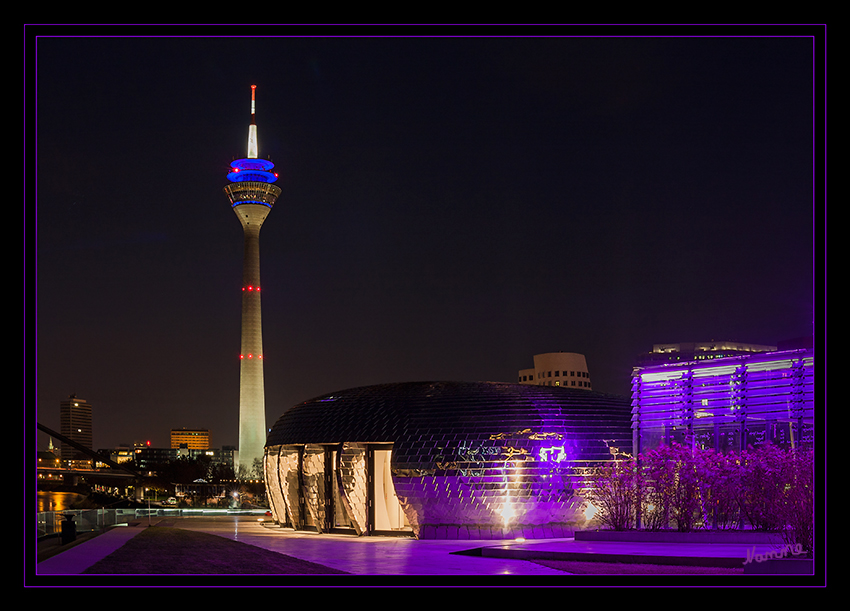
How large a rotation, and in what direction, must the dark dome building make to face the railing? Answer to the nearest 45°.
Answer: approximately 45° to its right

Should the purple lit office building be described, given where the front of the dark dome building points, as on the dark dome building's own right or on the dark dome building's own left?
on the dark dome building's own left

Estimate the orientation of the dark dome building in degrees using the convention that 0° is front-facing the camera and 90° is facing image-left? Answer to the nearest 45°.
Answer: approximately 45°

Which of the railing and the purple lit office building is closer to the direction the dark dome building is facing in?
the railing
